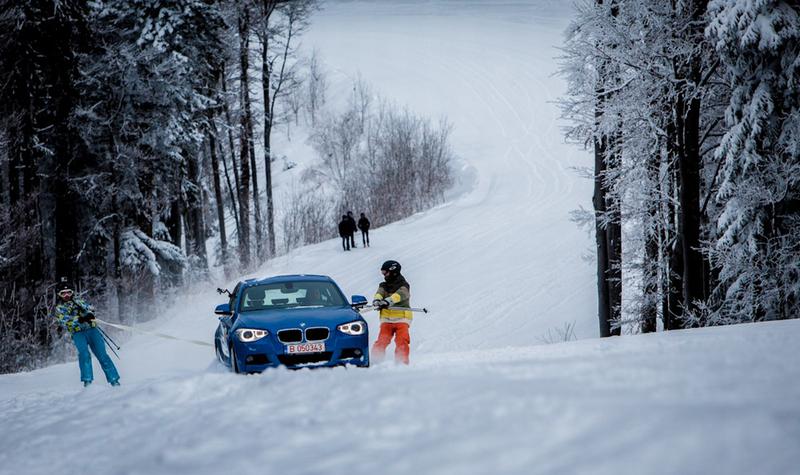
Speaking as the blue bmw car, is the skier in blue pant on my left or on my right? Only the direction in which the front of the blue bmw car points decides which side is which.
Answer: on my right

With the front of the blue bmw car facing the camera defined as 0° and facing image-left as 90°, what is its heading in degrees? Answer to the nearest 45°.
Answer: approximately 0°

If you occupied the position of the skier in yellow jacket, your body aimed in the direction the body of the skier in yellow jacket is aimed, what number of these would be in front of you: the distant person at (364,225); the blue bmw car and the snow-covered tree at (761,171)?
1

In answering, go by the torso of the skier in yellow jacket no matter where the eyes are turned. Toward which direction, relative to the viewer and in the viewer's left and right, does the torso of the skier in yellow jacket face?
facing the viewer and to the left of the viewer

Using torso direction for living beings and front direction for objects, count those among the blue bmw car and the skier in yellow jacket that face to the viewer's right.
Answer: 0

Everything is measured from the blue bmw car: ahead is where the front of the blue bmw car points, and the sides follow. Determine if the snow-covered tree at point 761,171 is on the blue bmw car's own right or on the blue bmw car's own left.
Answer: on the blue bmw car's own left

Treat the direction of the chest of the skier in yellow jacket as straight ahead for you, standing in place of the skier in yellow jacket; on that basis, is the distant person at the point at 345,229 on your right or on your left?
on your right

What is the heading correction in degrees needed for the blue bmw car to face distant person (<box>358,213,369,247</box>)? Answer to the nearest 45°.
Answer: approximately 180°

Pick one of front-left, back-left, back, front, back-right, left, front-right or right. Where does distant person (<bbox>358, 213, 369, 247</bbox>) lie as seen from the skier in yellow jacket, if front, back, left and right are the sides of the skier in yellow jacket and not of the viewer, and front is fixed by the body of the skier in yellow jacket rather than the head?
back-right

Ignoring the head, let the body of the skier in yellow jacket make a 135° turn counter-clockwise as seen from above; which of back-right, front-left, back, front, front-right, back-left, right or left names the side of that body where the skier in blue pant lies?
back

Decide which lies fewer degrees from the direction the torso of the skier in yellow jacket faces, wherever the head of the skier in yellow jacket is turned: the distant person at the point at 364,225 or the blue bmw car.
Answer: the blue bmw car
